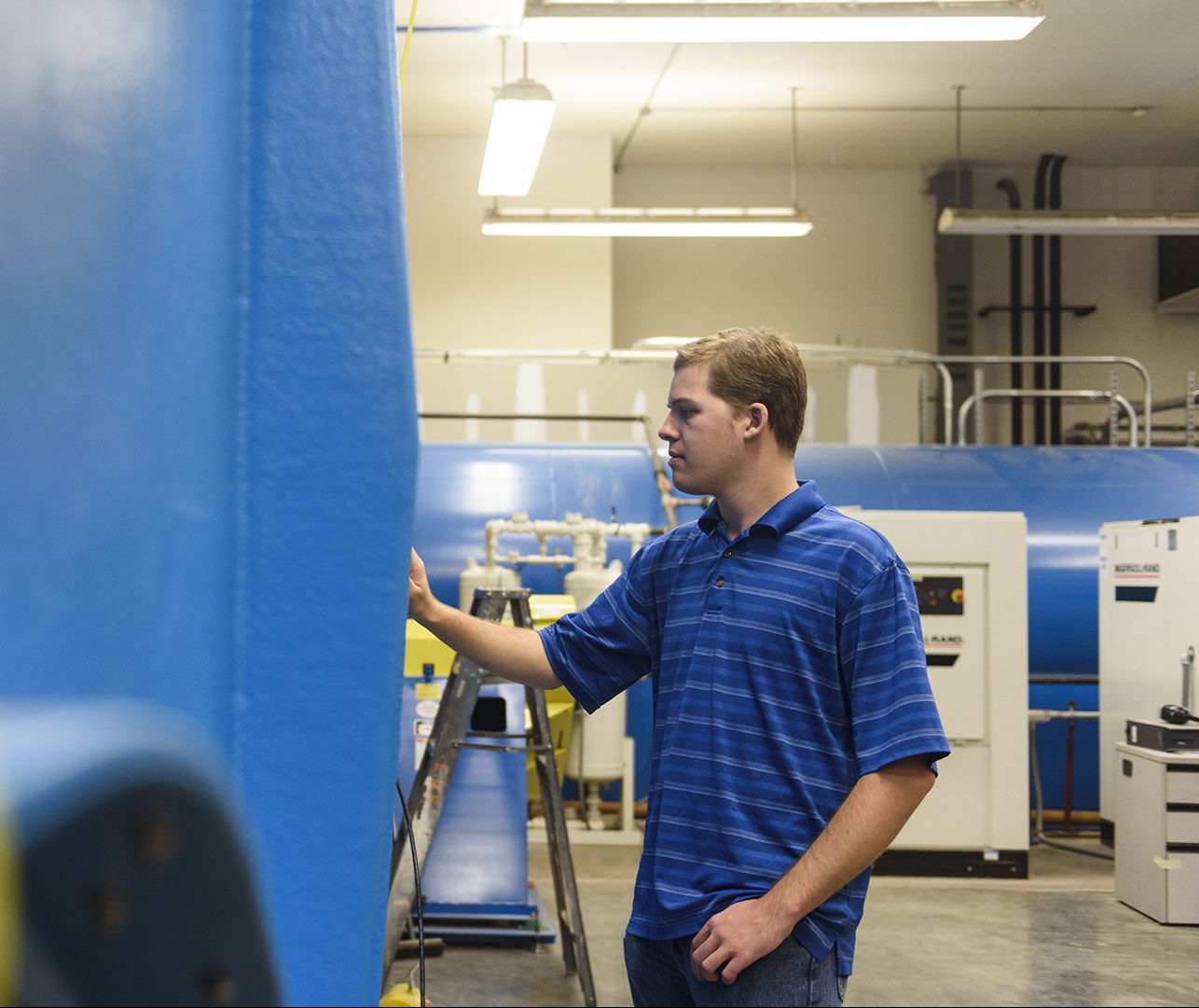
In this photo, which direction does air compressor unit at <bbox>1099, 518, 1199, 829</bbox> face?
toward the camera

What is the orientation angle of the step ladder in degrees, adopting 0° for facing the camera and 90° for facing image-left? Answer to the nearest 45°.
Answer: approximately 90°

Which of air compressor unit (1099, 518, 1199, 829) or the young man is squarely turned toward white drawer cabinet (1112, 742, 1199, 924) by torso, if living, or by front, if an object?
the air compressor unit

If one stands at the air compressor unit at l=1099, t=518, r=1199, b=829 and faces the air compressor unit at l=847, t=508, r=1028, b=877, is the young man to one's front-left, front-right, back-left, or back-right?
front-left

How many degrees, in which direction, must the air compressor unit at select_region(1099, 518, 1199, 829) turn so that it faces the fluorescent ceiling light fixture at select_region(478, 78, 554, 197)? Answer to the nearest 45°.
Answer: approximately 90° to its right

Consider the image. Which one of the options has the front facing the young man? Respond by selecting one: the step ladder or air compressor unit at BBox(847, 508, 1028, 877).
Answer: the air compressor unit

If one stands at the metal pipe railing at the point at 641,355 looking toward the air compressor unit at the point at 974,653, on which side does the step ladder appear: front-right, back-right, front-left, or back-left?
front-right

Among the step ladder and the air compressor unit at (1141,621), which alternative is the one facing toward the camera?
the air compressor unit

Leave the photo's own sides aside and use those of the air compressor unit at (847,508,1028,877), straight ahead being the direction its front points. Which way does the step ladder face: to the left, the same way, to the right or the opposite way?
to the right

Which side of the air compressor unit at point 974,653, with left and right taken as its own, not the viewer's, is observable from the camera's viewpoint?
front

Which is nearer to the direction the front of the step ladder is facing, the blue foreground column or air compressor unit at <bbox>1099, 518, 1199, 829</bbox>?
the blue foreground column

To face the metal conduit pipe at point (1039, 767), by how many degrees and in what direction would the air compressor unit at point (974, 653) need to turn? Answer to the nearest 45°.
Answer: approximately 135° to its left

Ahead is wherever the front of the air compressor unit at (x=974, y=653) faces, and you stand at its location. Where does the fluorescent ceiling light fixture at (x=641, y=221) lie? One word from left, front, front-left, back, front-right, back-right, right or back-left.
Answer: back-right

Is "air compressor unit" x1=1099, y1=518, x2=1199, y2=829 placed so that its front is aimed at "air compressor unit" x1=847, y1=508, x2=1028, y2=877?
no

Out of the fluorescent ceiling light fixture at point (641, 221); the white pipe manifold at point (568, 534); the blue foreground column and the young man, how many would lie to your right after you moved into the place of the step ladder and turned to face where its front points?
2

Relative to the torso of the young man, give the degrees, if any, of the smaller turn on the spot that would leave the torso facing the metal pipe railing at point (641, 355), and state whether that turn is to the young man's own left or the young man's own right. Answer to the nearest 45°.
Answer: approximately 135° to the young man's own right

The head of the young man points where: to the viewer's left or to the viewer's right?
to the viewer's left

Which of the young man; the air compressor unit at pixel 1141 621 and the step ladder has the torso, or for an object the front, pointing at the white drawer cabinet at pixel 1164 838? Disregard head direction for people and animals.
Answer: the air compressor unit
